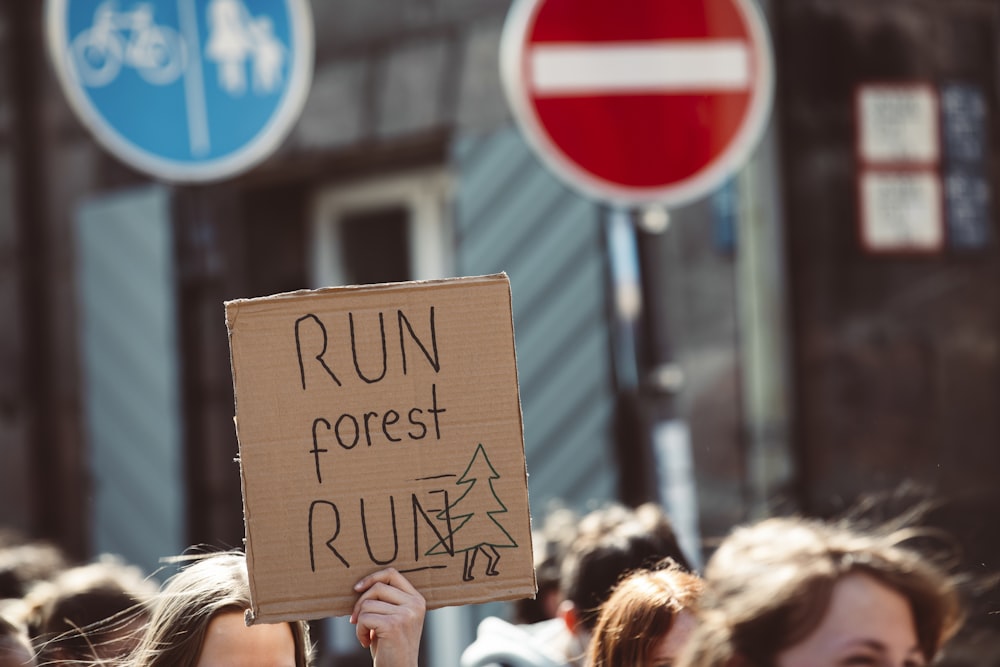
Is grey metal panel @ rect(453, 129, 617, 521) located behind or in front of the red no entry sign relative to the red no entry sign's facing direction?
behind

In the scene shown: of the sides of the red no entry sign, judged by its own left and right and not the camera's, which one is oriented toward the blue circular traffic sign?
right

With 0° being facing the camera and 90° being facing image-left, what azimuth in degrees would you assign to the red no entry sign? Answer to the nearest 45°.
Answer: approximately 0°

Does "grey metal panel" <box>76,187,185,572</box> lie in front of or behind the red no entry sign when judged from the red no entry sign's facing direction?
behind
